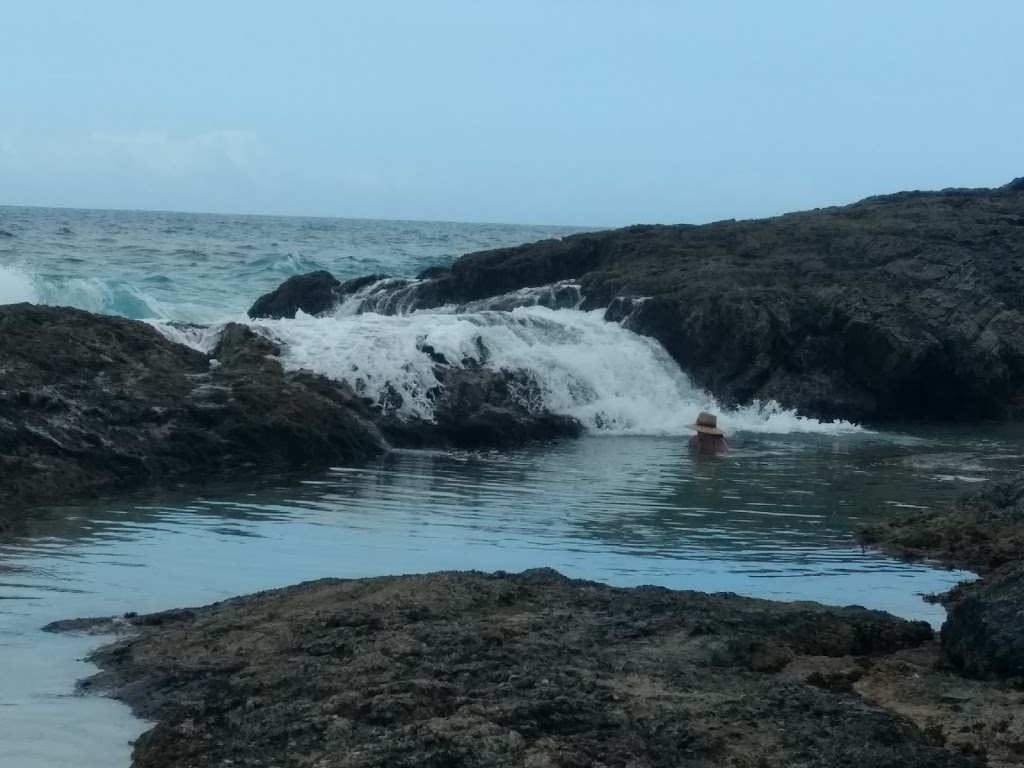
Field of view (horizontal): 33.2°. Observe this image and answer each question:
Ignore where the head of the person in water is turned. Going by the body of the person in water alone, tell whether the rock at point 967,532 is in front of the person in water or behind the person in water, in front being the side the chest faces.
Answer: behind

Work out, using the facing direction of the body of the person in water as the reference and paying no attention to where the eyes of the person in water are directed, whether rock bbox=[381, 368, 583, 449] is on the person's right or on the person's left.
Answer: on the person's left

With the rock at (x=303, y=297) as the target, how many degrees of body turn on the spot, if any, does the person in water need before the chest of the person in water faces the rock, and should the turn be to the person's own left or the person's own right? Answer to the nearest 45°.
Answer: approximately 45° to the person's own left

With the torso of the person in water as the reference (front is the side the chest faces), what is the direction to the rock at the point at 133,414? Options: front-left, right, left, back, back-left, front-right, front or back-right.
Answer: back-left

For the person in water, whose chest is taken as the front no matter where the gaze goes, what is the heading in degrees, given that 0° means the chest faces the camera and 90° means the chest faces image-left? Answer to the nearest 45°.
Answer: approximately 180°

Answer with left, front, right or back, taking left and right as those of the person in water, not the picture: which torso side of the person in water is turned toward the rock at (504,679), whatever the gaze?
back
